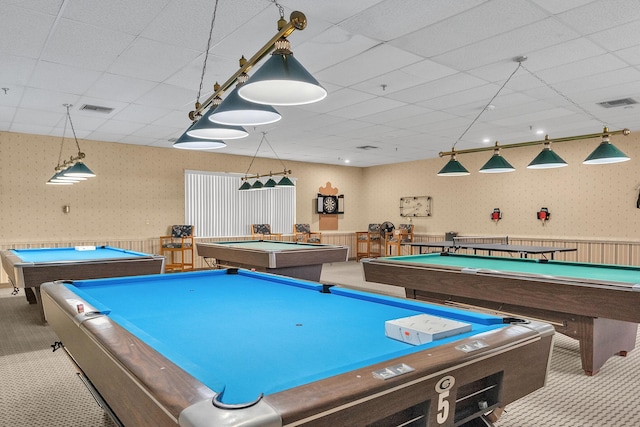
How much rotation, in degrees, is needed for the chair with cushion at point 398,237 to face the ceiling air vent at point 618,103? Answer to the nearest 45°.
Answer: approximately 90° to its left

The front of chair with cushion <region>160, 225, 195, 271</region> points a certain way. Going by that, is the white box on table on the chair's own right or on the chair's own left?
on the chair's own left

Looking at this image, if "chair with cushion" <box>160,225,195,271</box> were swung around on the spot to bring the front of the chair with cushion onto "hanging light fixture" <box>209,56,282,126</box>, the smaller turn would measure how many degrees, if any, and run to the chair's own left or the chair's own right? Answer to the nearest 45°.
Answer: approximately 45° to the chair's own left

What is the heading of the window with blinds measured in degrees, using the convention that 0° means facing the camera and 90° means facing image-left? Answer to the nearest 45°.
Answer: approximately 315°

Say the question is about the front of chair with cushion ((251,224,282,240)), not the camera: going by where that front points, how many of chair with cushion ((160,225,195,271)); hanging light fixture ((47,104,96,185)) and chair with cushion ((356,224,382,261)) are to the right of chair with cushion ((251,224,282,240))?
2

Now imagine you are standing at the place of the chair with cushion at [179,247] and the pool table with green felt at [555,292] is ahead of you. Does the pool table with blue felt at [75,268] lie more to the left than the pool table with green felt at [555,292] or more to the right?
right

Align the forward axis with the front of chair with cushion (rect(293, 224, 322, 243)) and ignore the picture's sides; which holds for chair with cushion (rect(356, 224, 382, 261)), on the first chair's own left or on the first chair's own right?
on the first chair's own left

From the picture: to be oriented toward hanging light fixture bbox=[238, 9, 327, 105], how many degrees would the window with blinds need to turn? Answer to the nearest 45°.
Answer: approximately 45° to its right

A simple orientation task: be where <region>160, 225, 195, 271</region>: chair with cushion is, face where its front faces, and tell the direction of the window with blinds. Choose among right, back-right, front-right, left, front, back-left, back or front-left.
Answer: back
